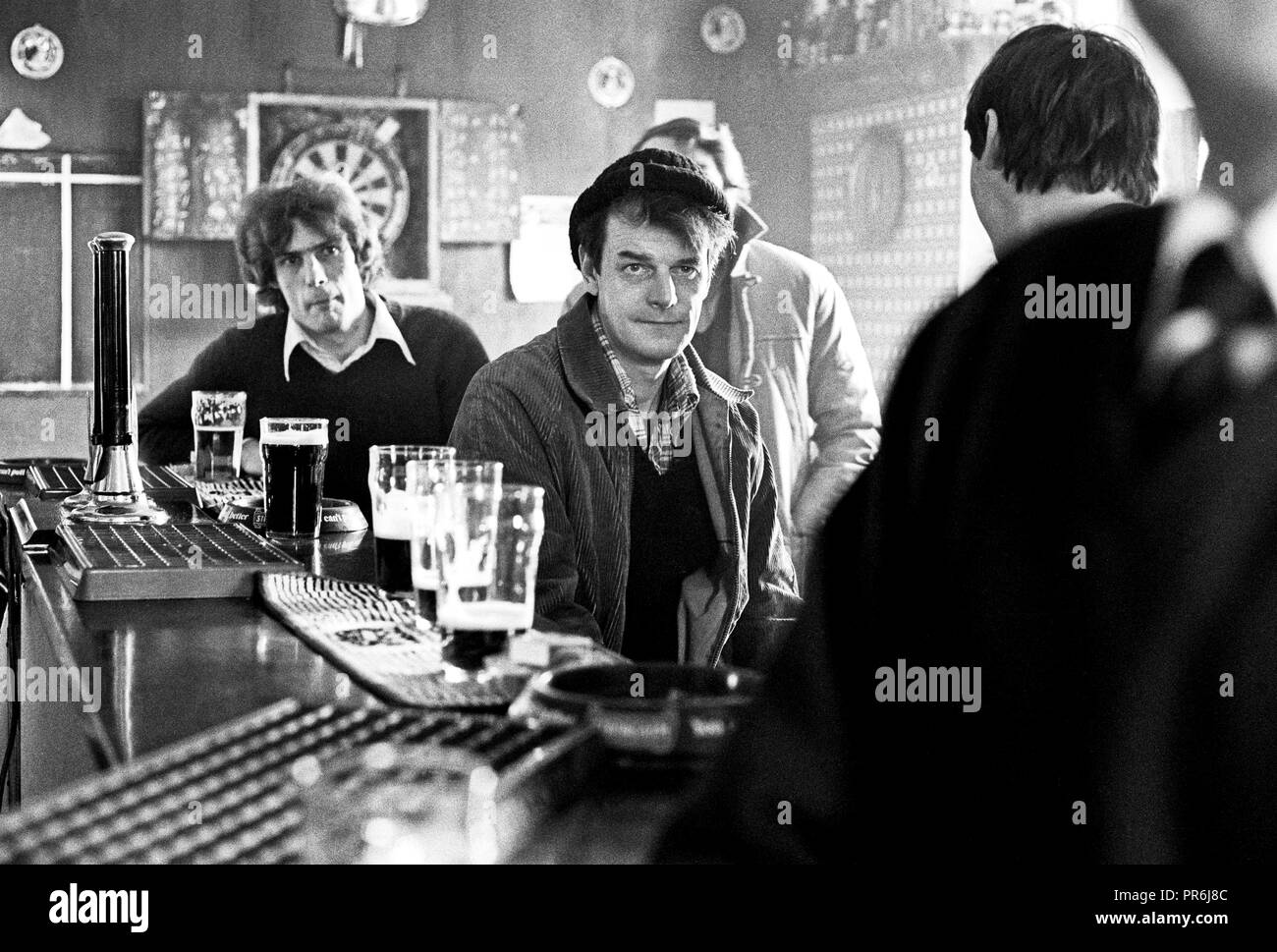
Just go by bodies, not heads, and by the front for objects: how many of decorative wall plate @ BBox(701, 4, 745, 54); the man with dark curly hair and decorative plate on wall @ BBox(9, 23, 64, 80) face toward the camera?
3

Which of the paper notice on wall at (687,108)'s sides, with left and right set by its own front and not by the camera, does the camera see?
front

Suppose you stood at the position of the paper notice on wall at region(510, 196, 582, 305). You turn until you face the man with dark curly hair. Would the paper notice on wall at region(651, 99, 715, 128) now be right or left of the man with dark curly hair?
left

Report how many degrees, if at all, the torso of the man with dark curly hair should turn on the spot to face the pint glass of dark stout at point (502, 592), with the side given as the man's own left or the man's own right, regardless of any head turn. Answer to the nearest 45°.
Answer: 0° — they already face it

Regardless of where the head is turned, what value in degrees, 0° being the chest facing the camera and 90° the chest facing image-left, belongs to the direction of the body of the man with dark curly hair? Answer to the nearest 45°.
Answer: approximately 0°

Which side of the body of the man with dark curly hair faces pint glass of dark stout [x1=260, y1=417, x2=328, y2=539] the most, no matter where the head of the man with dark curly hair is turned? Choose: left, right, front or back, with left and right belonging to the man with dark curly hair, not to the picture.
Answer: front

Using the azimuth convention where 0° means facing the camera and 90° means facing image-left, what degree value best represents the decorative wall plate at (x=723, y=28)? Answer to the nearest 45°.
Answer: approximately 0°

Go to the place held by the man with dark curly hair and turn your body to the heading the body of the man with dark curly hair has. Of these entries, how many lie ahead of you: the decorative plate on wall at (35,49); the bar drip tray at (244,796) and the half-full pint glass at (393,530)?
2

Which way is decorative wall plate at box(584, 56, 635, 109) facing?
toward the camera

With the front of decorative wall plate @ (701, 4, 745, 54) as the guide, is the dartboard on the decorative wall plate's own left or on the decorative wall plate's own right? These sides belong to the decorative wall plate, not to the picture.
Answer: on the decorative wall plate's own right

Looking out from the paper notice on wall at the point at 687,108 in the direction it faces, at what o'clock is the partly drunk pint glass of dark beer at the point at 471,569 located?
The partly drunk pint glass of dark beer is roughly at 12 o'clock from the paper notice on wall.

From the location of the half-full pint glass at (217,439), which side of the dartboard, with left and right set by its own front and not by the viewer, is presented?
front
